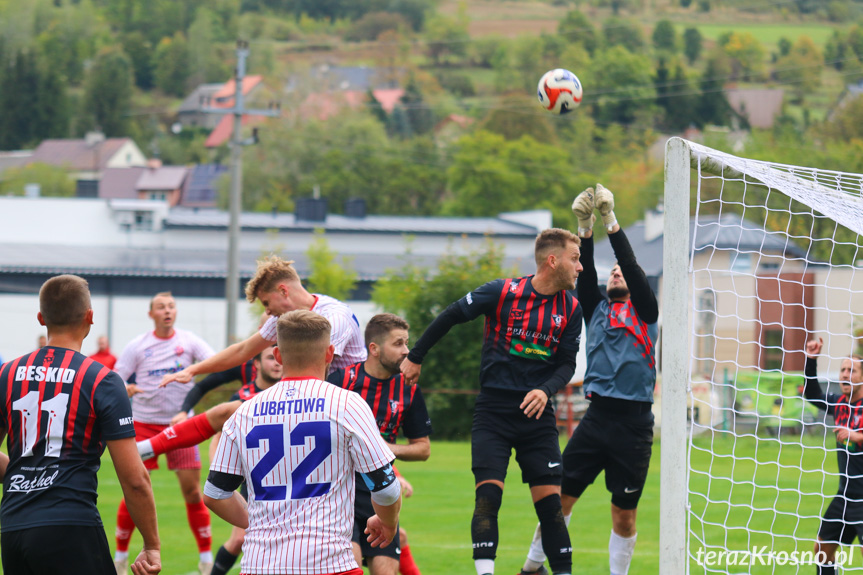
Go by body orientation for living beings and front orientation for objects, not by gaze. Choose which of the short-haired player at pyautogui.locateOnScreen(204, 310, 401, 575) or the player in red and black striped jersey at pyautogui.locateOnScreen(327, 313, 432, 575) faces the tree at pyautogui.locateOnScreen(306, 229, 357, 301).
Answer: the short-haired player

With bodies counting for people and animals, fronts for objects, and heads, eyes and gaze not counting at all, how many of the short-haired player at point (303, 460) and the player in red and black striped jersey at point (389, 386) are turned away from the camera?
1

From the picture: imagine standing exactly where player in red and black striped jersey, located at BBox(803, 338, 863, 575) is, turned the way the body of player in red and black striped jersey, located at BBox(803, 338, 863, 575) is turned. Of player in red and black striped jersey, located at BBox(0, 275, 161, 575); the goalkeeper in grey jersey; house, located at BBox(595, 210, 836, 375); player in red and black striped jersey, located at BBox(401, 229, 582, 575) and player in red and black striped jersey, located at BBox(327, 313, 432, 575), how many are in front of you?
4

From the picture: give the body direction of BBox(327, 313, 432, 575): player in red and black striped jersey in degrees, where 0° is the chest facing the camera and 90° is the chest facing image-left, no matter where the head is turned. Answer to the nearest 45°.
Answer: approximately 315°

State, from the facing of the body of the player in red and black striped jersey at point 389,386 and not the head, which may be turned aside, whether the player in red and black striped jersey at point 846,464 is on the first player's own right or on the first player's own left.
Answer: on the first player's own left

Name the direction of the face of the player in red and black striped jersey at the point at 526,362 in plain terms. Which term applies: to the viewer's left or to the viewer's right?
to the viewer's right

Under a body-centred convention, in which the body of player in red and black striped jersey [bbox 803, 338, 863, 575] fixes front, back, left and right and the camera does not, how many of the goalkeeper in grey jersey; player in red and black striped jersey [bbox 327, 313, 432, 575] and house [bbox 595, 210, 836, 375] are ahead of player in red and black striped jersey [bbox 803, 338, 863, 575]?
2

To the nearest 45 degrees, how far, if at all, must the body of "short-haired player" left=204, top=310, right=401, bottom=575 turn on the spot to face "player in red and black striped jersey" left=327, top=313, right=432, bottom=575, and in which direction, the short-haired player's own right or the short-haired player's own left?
0° — they already face them

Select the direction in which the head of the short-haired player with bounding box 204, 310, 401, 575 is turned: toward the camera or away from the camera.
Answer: away from the camera

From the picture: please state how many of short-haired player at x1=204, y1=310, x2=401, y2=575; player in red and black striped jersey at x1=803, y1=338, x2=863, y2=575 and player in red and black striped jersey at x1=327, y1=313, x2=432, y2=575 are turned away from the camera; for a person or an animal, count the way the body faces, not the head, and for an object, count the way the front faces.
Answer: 1

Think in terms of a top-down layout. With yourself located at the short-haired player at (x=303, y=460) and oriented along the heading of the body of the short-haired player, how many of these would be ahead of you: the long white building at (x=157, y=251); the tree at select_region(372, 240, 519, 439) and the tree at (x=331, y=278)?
3

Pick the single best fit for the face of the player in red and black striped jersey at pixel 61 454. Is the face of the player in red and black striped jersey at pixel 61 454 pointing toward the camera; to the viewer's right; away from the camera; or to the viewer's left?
away from the camera

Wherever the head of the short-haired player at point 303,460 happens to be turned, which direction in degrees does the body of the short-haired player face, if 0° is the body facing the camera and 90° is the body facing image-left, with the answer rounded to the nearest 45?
approximately 180°

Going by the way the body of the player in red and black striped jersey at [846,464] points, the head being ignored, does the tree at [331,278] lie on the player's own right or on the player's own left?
on the player's own right

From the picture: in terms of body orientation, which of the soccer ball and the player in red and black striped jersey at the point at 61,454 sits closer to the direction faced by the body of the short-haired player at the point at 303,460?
the soccer ball

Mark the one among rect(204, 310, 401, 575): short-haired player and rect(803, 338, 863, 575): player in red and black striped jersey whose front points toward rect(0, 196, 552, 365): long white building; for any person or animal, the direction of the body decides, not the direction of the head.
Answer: the short-haired player

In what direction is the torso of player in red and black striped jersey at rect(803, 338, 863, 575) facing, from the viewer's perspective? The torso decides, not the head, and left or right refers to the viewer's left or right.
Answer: facing the viewer and to the left of the viewer

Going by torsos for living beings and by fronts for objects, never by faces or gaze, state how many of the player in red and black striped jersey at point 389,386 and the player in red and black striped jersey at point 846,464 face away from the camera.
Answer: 0
